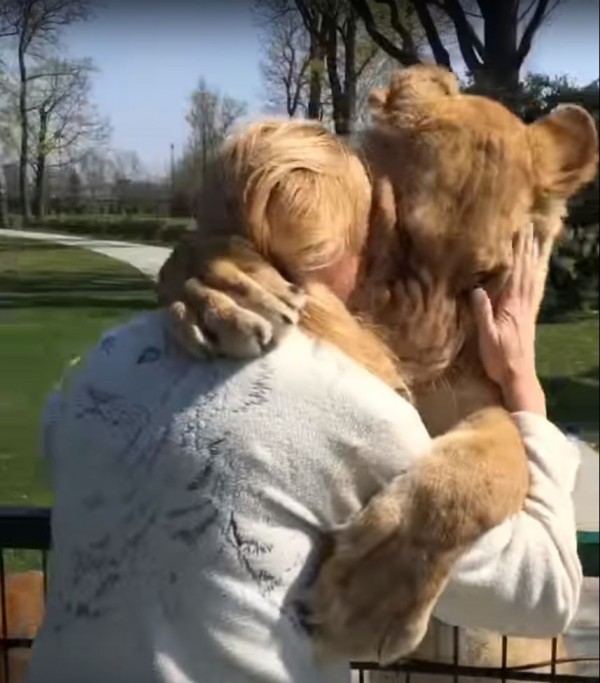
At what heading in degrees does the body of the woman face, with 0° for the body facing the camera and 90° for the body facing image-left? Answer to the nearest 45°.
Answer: approximately 225°

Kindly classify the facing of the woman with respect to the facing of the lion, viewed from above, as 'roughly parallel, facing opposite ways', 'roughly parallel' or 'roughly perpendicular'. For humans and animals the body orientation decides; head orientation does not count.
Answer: roughly parallel, facing opposite ways

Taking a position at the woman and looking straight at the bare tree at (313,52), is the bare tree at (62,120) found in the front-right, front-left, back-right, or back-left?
front-left

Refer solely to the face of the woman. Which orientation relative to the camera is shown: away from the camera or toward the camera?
away from the camera

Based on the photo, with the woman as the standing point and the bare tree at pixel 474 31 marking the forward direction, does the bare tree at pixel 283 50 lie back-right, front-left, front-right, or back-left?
front-left

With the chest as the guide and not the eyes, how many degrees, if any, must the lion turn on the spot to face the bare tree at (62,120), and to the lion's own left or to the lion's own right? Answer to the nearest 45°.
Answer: approximately 90° to the lion's own right

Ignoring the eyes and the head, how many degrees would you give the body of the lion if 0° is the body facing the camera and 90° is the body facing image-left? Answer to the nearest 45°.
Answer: approximately 45°
